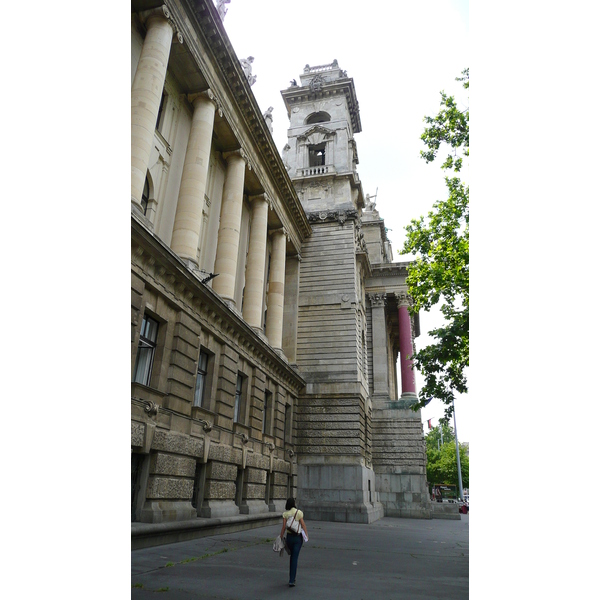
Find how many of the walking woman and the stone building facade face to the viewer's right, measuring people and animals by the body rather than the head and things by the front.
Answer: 1

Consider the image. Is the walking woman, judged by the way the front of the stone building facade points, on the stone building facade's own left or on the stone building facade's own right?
on the stone building facade's own right

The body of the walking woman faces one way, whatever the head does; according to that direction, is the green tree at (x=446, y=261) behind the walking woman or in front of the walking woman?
in front

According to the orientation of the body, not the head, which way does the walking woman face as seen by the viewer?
away from the camera

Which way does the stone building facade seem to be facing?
to the viewer's right

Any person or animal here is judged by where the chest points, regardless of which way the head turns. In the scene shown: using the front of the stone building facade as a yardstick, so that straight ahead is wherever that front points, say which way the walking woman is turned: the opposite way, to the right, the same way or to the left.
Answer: to the left

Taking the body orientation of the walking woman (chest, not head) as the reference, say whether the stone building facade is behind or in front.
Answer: in front
